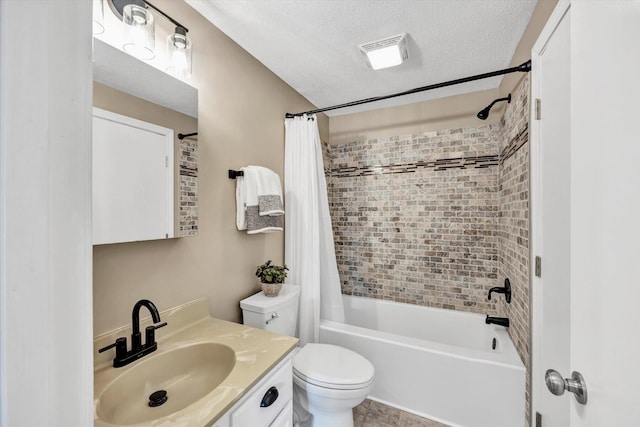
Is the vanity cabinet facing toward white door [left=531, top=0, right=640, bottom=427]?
yes

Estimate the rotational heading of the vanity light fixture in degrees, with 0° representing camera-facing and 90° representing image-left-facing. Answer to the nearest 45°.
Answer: approximately 315°

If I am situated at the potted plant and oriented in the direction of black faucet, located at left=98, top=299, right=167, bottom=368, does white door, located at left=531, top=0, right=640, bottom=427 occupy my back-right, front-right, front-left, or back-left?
front-left

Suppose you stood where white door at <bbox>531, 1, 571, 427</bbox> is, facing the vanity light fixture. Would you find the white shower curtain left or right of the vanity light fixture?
right

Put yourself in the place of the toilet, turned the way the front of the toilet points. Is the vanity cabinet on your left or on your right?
on your right

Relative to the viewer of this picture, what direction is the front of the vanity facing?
facing the viewer and to the right of the viewer

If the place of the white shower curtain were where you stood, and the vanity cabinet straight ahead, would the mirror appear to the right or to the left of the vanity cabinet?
right

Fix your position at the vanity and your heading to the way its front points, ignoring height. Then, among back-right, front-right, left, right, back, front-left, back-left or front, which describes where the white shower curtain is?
left

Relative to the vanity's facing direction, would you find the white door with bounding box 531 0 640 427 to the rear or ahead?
ahead
